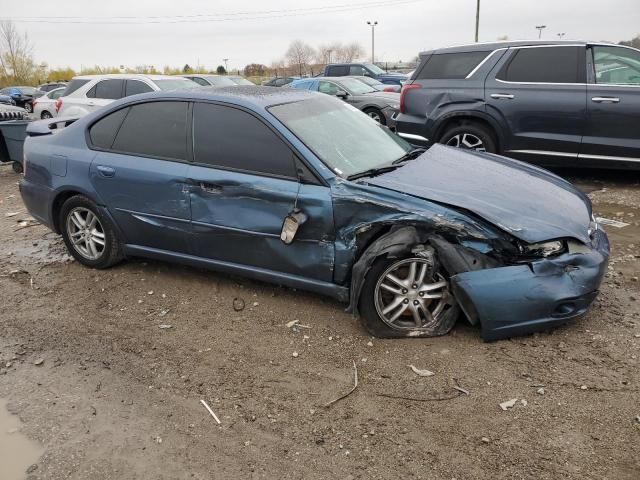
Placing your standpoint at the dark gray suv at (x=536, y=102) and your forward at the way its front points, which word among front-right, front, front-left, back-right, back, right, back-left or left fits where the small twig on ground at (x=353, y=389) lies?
right

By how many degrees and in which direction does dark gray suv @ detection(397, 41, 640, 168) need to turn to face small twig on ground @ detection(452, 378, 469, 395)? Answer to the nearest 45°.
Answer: approximately 90° to its right

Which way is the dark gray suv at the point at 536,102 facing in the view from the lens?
facing to the right of the viewer

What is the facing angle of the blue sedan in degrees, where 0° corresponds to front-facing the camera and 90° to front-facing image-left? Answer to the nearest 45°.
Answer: approximately 315°

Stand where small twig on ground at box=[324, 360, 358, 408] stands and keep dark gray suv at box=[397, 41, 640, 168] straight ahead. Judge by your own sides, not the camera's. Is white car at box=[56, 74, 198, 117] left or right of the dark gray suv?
left

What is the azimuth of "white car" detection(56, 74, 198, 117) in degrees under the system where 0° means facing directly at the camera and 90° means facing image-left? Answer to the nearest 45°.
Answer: approximately 315°

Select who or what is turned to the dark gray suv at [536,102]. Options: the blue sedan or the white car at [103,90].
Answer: the white car

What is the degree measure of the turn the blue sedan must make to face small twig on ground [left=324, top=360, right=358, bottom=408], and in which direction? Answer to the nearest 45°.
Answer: approximately 45° to its right
